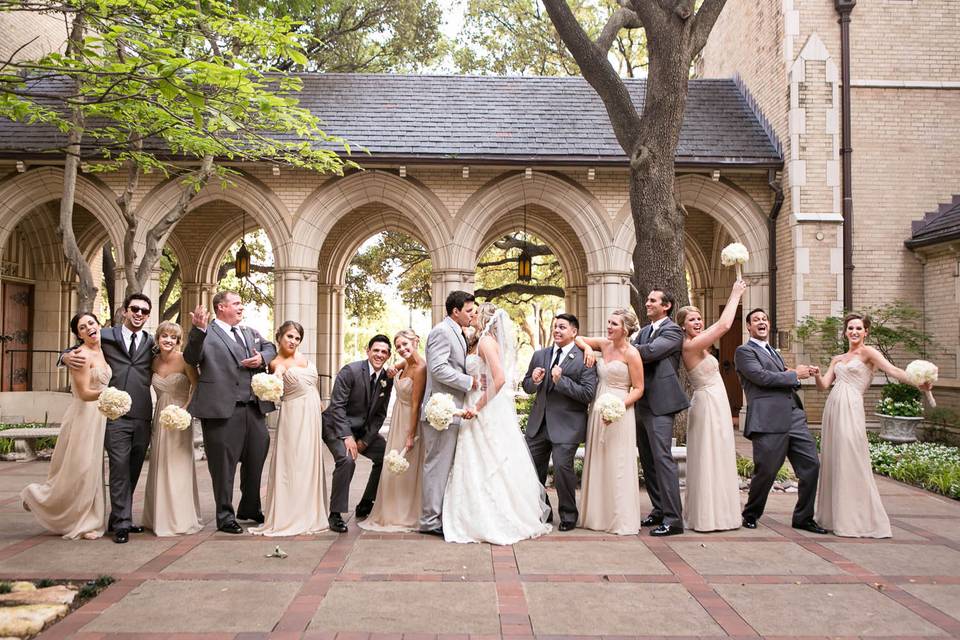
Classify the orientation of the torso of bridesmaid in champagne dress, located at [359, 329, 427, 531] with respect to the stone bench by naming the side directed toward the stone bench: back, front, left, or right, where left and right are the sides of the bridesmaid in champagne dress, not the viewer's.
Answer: right

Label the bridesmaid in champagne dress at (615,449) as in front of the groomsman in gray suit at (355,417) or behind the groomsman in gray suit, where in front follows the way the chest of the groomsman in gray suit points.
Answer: in front

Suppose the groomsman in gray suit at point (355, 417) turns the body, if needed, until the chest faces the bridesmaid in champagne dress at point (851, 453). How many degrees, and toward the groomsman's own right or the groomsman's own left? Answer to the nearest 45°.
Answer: approximately 45° to the groomsman's own left

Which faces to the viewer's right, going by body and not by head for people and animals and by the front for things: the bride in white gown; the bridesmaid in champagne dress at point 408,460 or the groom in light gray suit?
the groom in light gray suit

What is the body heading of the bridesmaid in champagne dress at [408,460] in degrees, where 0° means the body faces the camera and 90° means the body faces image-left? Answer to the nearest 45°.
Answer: approximately 45°

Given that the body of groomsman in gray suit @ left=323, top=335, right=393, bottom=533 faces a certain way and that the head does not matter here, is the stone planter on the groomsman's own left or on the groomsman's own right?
on the groomsman's own left

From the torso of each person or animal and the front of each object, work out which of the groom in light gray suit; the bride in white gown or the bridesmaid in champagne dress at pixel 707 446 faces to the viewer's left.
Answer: the bride in white gown

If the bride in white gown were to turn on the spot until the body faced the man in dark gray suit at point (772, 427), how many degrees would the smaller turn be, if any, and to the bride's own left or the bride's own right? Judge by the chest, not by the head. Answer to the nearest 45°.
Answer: approximately 180°

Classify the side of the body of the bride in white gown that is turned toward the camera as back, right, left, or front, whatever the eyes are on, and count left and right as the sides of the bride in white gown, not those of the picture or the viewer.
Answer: left

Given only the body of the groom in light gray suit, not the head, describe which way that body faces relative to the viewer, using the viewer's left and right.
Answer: facing to the right of the viewer

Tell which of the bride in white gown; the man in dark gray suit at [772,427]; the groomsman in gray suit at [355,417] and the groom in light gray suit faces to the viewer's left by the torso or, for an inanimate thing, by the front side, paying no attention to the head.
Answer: the bride in white gown
